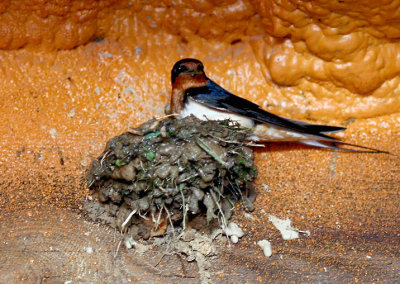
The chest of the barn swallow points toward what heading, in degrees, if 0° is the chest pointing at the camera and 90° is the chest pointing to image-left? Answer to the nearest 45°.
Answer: approximately 90°
